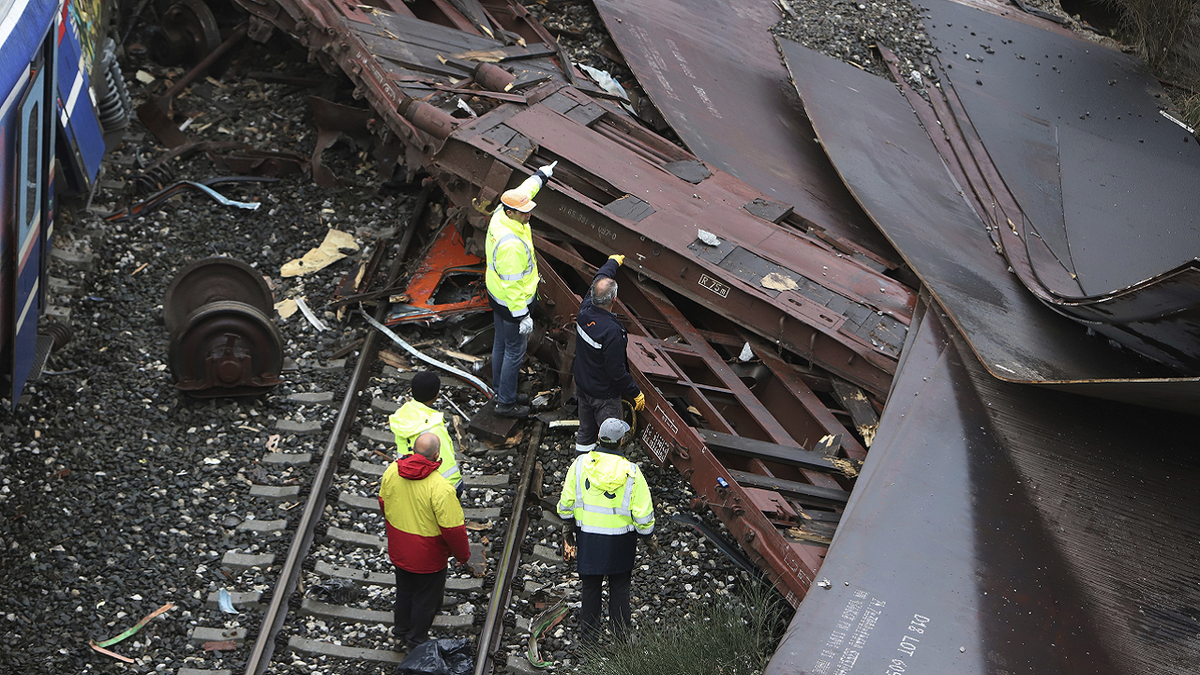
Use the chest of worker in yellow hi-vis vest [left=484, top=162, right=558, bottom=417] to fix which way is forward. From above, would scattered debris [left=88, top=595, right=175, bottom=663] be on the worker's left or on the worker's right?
on the worker's right

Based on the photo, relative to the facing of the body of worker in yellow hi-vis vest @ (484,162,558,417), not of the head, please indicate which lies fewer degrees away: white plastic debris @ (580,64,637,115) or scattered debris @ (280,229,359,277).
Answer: the white plastic debris

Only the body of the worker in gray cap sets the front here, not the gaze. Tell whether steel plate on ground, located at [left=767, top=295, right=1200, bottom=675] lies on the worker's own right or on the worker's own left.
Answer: on the worker's own right

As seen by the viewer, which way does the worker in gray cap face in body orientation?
away from the camera

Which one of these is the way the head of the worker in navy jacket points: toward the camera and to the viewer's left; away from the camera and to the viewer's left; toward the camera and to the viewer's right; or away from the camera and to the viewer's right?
away from the camera and to the viewer's right

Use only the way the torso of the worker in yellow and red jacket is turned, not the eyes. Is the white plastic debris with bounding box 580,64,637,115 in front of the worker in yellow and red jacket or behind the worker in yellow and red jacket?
in front

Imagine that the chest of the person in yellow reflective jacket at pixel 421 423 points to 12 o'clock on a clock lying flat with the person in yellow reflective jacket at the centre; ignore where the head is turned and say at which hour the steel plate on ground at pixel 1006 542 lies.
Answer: The steel plate on ground is roughly at 2 o'clock from the person in yellow reflective jacket.

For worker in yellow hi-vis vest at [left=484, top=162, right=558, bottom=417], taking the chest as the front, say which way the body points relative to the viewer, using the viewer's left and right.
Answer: facing to the right of the viewer

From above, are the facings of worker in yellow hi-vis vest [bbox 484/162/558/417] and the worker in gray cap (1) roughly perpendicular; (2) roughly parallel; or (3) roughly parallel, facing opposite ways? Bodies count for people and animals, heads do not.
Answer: roughly perpendicular

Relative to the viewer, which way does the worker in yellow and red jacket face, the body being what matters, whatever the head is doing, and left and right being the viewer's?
facing away from the viewer and to the right of the viewer

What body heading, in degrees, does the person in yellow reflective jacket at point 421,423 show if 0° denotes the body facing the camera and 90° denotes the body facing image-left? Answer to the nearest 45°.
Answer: approximately 225°
